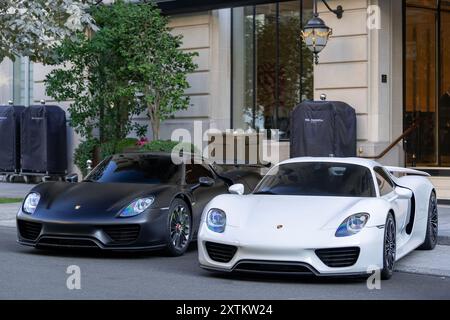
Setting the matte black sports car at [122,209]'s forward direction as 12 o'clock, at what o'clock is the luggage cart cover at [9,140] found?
The luggage cart cover is roughly at 4 o'clock from the matte black sports car.

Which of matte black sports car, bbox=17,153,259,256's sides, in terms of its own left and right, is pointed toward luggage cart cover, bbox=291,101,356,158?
back

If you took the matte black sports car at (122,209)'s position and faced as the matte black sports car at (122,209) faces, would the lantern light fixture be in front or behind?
behind

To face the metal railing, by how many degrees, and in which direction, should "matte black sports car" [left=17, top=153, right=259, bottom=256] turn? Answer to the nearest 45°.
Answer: approximately 180°

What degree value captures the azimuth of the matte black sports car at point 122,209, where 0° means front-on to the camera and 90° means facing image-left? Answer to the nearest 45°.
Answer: approximately 45°

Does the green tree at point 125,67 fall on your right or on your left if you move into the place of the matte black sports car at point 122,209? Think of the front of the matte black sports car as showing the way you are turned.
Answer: on your right

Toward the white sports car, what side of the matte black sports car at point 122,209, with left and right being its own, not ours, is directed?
left

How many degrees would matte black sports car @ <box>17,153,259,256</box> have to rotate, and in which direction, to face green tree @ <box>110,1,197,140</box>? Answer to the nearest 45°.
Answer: approximately 135° to its right

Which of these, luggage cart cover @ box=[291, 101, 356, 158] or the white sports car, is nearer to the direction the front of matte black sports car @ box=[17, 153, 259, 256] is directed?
the white sports car

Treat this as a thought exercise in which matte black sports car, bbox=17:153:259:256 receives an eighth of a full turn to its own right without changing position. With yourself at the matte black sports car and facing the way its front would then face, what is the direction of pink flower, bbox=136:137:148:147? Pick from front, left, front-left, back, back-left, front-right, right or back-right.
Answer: right
